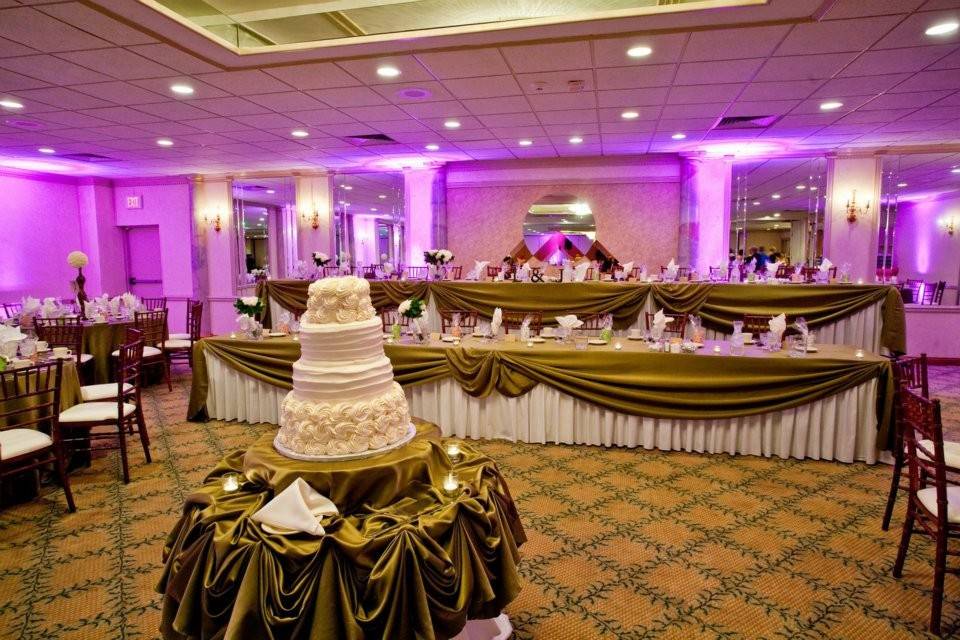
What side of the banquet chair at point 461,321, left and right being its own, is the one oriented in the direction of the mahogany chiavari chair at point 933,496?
front

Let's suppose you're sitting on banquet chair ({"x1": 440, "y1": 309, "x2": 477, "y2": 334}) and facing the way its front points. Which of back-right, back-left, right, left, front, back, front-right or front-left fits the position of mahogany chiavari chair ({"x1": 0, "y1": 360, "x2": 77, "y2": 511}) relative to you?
front-right

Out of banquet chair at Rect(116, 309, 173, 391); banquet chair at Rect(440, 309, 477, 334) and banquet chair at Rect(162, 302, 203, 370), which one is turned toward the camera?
banquet chair at Rect(440, 309, 477, 334)

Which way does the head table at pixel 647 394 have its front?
toward the camera

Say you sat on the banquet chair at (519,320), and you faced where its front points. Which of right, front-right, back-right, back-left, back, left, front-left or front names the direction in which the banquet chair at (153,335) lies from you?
right

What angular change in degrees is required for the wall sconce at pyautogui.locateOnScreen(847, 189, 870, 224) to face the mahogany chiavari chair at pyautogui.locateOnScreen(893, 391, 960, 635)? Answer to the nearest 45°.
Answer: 0° — it already faces it

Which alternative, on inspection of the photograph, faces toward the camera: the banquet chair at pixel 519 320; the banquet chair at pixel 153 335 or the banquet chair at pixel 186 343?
the banquet chair at pixel 519 320

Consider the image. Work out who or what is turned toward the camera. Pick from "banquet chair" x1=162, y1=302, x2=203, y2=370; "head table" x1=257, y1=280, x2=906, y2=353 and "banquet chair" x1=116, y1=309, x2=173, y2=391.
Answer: the head table

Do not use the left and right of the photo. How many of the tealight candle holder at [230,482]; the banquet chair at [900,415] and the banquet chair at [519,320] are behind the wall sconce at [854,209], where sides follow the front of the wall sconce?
0

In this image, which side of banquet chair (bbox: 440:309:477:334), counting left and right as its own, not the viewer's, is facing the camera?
front

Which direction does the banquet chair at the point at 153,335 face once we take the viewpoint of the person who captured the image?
facing away from the viewer and to the left of the viewer

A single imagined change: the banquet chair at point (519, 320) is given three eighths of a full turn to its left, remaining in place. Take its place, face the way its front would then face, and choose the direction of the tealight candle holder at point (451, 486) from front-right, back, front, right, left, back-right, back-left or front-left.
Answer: back-right

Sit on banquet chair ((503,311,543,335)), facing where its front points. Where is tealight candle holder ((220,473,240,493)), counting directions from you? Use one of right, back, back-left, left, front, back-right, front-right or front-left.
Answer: front

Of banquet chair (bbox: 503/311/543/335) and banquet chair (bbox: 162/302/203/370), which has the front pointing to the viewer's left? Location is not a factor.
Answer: banquet chair (bbox: 162/302/203/370)

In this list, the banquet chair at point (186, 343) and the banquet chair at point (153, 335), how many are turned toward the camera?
0

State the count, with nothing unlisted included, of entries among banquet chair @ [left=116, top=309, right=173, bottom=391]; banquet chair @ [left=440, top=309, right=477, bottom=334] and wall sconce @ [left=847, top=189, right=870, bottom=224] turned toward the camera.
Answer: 2

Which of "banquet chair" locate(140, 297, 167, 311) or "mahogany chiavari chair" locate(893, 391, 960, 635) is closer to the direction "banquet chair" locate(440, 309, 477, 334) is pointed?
the mahogany chiavari chair

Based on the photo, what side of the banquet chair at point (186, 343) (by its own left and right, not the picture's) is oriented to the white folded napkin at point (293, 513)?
left

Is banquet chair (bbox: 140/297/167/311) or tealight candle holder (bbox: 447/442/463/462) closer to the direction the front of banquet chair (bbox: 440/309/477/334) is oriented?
the tealight candle holder

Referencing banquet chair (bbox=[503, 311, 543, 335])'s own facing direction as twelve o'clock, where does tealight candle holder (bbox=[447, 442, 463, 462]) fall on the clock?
The tealight candle holder is roughly at 12 o'clock from the banquet chair.
